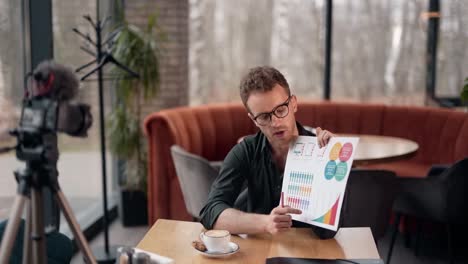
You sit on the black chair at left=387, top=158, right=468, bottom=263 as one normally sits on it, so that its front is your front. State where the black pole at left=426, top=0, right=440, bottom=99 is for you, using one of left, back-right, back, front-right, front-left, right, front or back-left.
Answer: front-right

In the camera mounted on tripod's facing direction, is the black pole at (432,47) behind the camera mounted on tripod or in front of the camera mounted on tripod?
in front

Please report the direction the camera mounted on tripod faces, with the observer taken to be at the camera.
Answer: facing away from the viewer and to the right of the viewer

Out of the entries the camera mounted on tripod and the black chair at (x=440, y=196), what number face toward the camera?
0

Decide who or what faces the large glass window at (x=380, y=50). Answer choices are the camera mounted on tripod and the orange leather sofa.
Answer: the camera mounted on tripod

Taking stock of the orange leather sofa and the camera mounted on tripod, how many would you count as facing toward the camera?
1

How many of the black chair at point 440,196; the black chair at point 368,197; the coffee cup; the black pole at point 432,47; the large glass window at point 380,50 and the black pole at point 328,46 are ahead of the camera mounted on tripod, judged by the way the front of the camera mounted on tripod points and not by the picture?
6

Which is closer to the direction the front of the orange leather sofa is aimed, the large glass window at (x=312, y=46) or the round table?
the round table

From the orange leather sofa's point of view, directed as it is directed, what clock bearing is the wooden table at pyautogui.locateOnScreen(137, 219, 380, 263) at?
The wooden table is roughly at 12 o'clock from the orange leather sofa.

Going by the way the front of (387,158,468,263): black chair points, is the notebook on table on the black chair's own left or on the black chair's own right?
on the black chair's own left

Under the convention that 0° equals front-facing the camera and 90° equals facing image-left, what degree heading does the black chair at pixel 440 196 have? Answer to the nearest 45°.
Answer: approximately 135°

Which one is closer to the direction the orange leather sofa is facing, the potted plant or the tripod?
the tripod

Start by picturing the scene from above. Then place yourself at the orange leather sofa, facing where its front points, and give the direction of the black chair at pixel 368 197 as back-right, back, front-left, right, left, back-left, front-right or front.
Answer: front

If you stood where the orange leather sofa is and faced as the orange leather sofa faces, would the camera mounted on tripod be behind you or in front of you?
in front

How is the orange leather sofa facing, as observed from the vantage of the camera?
facing the viewer

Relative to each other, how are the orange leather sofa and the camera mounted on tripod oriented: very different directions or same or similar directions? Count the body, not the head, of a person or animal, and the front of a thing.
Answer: very different directions

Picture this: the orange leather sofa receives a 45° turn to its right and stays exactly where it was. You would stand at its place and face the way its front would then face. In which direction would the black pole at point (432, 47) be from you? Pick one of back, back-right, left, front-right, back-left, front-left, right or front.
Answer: back
